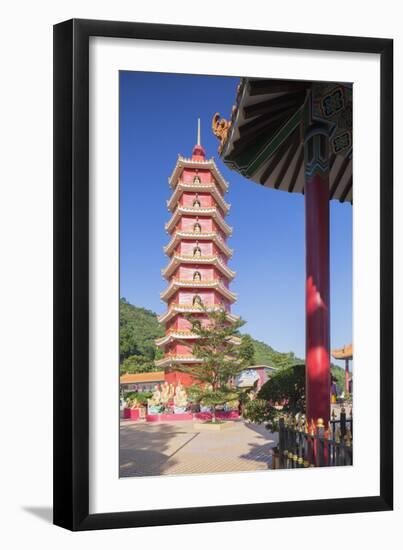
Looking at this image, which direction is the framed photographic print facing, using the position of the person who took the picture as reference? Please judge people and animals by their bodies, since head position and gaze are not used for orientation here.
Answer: facing the viewer and to the right of the viewer
